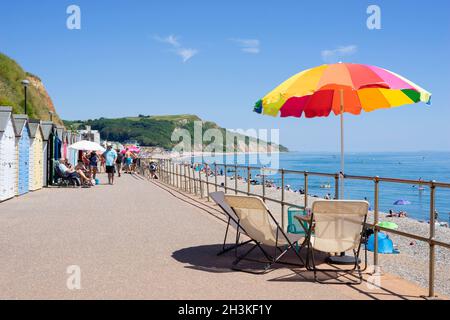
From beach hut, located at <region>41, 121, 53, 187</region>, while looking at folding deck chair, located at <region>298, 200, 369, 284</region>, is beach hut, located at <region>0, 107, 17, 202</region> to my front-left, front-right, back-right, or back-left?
front-right

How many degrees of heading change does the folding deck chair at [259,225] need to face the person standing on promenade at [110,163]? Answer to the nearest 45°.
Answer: approximately 45° to its left

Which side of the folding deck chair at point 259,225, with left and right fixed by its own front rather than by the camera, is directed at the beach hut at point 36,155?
left

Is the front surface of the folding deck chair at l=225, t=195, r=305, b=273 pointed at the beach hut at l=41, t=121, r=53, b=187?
no

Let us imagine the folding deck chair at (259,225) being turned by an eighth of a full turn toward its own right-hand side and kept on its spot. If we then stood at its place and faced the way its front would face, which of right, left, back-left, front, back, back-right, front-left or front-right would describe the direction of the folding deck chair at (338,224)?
front-right

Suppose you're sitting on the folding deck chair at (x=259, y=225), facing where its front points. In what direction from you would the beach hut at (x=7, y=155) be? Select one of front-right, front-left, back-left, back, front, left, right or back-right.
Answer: left

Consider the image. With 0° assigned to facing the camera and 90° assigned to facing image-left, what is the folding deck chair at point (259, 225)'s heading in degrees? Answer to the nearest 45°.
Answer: approximately 225°

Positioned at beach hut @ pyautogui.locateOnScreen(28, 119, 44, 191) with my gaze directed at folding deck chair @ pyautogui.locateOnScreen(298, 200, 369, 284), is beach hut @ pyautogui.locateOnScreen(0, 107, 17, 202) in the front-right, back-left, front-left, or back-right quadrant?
front-right

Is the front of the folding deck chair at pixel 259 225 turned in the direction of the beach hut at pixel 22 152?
no

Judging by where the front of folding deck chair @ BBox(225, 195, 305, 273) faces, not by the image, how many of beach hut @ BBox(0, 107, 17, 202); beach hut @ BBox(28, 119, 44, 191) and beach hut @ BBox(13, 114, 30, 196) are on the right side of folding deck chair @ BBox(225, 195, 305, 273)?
0

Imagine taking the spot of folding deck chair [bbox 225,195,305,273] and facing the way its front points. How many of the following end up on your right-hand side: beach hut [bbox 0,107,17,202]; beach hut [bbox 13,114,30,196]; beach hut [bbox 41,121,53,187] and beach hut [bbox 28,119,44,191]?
0
